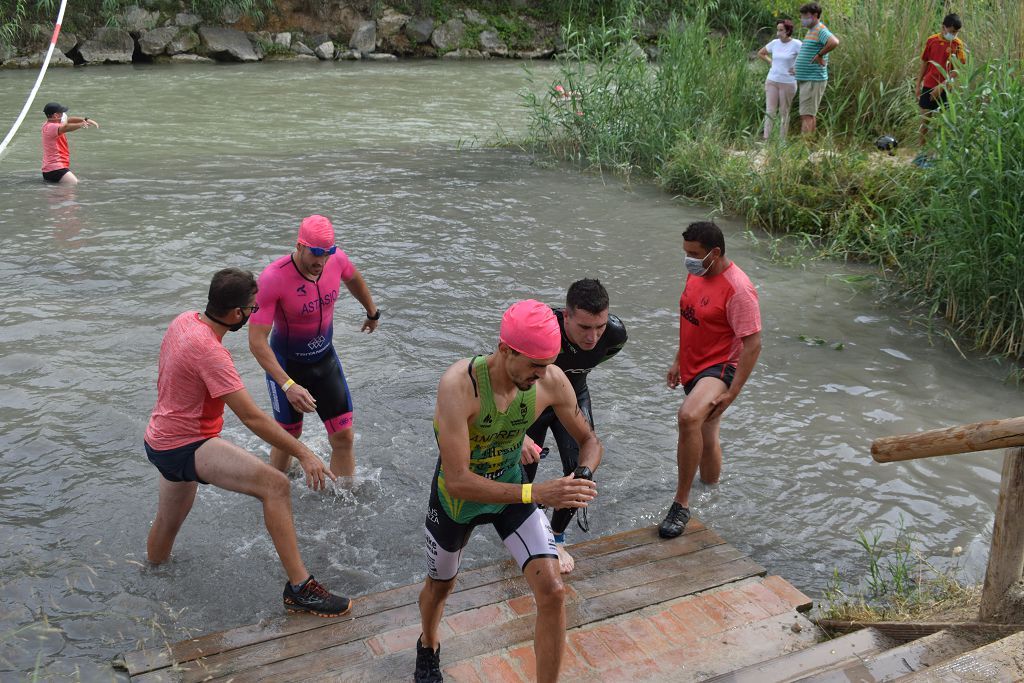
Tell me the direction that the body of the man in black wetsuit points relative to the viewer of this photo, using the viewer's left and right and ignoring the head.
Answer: facing the viewer

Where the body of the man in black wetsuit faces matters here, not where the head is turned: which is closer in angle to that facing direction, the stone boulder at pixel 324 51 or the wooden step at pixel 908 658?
the wooden step

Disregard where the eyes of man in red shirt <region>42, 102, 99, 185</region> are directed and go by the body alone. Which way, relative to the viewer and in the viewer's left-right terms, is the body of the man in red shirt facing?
facing to the right of the viewer

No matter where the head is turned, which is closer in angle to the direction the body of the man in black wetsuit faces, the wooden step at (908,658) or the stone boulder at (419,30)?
the wooden step

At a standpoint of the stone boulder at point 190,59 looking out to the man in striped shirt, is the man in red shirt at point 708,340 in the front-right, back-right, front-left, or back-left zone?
front-right

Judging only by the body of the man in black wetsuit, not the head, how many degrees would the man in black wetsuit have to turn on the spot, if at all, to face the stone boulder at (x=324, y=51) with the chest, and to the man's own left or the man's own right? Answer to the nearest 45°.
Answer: approximately 180°

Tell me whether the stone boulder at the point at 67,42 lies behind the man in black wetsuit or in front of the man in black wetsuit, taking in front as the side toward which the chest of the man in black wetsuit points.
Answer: behind

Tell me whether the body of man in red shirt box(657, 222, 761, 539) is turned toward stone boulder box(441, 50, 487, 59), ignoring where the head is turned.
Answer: no

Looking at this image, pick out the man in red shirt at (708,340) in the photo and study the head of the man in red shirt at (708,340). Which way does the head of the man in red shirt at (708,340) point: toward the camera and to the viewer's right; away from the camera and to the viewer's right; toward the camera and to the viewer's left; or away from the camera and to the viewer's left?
toward the camera and to the viewer's left

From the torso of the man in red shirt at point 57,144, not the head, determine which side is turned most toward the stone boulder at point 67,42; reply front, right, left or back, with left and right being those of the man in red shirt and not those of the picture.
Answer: left

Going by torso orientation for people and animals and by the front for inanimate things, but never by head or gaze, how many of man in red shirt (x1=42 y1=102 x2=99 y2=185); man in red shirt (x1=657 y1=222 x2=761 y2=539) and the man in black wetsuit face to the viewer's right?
1

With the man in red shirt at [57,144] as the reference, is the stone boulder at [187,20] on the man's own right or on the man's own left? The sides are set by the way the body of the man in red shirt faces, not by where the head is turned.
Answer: on the man's own left

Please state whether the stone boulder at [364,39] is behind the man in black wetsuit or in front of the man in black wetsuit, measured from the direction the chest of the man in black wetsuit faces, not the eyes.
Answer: behind

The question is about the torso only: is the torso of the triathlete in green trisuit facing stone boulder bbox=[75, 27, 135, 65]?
no

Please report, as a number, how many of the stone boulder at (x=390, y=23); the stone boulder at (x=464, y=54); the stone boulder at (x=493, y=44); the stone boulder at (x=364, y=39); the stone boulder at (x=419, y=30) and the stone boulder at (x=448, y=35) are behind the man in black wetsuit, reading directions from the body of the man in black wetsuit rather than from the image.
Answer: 6

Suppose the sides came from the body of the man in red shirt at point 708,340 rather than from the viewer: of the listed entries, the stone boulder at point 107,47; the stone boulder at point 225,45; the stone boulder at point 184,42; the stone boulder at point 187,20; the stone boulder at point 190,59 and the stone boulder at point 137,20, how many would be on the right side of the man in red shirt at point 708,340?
6

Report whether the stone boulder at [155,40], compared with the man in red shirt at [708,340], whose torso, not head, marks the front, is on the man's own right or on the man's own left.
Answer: on the man's own right

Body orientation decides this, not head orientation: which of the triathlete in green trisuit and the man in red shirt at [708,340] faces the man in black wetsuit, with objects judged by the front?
the man in red shirt

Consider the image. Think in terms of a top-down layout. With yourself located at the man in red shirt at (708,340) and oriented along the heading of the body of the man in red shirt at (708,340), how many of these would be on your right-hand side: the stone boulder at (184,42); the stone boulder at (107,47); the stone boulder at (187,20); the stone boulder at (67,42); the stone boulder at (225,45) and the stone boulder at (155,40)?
6
